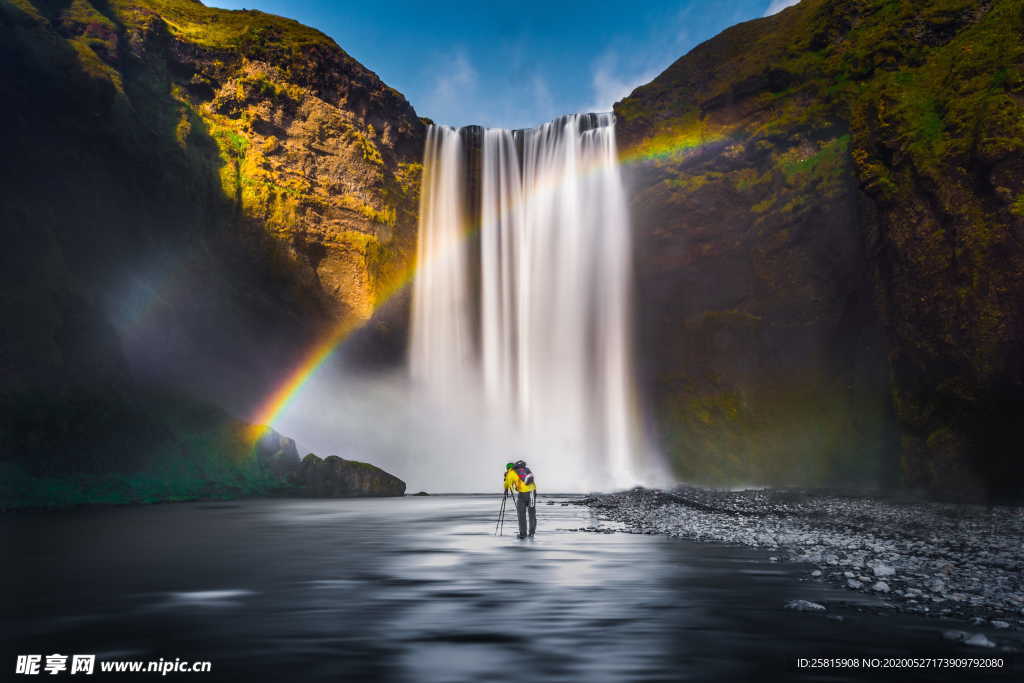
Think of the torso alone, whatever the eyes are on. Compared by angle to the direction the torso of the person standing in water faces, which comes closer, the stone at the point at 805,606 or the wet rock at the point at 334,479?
the wet rock

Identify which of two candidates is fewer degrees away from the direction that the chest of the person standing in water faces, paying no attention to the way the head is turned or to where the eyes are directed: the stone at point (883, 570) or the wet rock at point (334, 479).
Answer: the wet rock

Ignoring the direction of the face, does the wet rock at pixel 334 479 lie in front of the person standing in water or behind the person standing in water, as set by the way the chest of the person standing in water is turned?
in front

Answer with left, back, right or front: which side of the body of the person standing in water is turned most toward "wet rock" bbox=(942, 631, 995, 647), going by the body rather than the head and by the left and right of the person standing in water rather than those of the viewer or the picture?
back

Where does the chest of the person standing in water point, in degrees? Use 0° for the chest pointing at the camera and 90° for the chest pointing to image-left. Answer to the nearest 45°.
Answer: approximately 135°

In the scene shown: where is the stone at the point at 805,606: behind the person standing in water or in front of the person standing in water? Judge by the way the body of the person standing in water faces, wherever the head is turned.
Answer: behind
